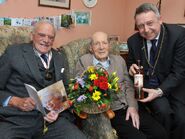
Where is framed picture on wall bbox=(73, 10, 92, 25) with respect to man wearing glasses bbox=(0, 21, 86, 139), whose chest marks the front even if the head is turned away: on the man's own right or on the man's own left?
on the man's own left

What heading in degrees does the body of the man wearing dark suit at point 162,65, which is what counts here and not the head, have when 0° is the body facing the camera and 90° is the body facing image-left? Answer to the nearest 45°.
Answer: approximately 45°

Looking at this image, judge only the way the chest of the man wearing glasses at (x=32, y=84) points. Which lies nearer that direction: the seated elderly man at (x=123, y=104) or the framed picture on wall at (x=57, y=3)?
the seated elderly man

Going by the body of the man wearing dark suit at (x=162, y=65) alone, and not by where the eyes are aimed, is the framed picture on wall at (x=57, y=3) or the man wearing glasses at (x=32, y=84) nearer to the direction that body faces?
the man wearing glasses

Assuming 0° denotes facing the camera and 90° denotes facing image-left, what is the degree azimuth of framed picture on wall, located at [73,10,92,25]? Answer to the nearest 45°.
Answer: approximately 0°

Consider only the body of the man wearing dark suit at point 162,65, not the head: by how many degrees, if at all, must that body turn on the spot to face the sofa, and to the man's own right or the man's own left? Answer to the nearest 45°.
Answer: approximately 45° to the man's own right

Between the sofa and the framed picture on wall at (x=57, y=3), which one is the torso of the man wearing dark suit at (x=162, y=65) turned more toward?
the sofa

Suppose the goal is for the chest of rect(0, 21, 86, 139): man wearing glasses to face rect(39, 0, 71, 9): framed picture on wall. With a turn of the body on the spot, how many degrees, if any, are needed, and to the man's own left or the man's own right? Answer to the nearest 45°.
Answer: approximately 135° to the man's own left

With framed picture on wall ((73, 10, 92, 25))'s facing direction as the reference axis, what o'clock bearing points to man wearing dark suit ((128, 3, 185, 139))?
The man wearing dark suit is roughly at 11 o'clock from the framed picture on wall.

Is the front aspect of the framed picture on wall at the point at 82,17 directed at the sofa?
yes

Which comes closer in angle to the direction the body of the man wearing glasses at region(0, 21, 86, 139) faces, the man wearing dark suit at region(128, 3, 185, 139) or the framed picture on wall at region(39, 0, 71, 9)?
the man wearing dark suit
